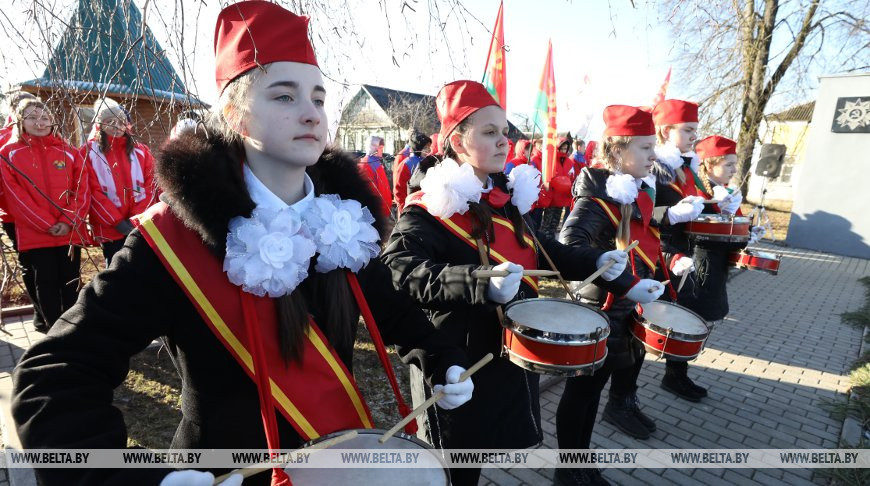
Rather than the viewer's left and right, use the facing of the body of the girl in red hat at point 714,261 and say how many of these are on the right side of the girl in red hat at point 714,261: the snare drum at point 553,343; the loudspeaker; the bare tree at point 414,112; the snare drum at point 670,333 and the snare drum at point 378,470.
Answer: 3

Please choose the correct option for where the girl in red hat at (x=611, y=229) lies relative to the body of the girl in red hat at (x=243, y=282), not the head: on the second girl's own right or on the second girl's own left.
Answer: on the second girl's own left

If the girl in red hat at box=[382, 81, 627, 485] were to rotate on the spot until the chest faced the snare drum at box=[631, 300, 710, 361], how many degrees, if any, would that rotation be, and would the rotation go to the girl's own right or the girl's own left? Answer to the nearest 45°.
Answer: approximately 90° to the girl's own left

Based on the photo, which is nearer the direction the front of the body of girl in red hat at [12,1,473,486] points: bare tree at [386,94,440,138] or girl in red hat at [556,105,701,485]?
the girl in red hat

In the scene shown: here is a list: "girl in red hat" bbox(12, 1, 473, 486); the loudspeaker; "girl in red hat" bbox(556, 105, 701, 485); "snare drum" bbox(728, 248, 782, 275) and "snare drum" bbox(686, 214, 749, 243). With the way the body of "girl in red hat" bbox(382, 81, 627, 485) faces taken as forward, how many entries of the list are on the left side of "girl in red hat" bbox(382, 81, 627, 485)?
4
